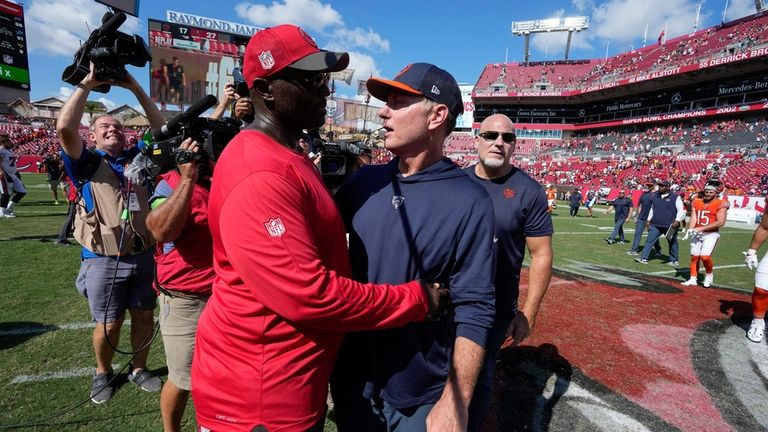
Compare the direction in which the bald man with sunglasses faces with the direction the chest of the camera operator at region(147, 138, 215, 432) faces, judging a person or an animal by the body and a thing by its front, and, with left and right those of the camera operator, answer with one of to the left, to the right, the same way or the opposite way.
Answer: to the right

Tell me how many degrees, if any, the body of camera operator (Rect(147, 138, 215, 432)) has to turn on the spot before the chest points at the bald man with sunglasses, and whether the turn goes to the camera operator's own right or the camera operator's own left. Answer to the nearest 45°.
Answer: approximately 45° to the camera operator's own left

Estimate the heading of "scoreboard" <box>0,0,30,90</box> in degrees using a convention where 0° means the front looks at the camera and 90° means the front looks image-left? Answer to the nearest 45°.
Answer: approximately 315°

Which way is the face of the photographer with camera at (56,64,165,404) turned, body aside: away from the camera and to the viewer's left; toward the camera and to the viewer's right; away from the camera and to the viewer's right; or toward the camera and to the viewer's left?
toward the camera and to the viewer's right

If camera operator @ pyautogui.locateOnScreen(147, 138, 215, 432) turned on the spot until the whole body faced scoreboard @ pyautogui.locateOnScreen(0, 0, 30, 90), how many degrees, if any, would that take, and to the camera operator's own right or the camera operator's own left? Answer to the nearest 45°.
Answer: approximately 135° to the camera operator's own left

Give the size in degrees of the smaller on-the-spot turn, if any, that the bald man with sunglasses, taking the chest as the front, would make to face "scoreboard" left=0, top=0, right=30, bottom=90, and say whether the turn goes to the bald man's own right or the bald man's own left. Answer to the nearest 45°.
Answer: approximately 90° to the bald man's own right

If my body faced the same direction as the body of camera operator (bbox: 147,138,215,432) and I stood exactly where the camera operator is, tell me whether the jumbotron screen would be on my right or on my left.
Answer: on my left

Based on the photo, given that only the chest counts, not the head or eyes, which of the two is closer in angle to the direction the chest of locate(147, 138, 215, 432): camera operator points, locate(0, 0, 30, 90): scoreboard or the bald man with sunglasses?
the bald man with sunglasses

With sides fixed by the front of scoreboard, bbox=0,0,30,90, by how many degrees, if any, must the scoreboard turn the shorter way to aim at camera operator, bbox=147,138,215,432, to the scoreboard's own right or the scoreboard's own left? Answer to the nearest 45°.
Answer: approximately 45° to the scoreboard's own right

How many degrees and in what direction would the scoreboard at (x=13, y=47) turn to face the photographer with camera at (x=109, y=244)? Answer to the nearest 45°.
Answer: approximately 45° to its right
